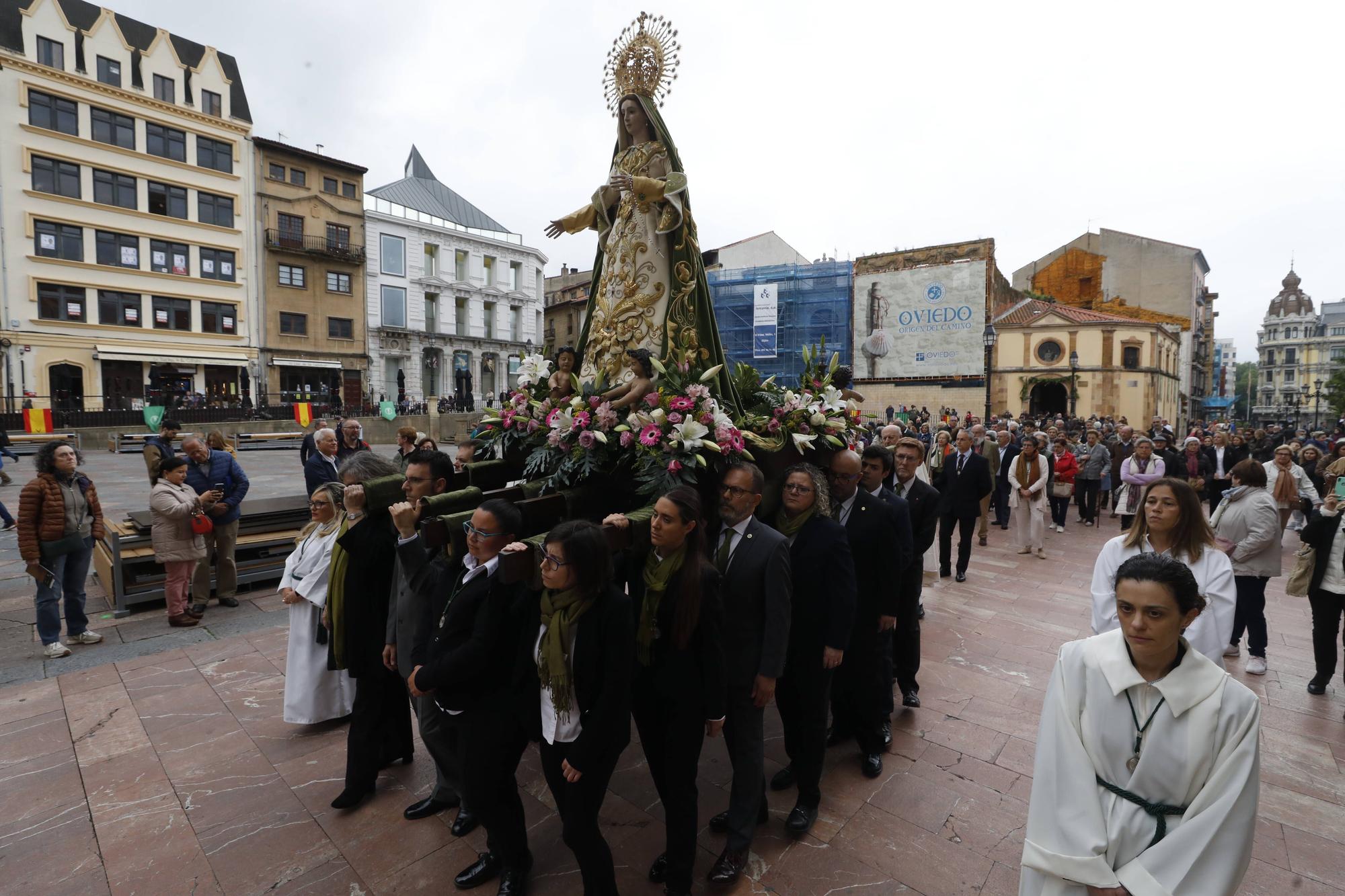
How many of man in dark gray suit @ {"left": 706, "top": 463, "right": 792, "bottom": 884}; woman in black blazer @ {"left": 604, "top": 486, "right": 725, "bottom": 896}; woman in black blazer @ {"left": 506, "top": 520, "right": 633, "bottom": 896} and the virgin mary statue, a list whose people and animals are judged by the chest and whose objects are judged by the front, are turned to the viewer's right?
0

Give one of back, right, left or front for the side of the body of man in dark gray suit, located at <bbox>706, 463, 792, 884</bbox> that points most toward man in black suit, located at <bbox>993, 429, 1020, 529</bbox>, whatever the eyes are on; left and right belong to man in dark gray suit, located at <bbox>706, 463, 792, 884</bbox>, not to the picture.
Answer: back

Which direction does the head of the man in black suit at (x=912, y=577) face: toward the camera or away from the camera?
toward the camera

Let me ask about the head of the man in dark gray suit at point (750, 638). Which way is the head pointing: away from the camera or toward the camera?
toward the camera

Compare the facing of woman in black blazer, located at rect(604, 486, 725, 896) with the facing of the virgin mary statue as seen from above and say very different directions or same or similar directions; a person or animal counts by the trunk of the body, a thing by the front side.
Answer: same or similar directions

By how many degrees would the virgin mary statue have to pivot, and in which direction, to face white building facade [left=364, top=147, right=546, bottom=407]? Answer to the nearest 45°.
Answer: approximately 135° to its right

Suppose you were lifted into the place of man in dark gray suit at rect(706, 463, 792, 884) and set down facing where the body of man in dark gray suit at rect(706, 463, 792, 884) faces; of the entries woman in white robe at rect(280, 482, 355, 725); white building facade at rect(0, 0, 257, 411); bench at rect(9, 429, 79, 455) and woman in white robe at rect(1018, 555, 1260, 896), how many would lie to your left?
1

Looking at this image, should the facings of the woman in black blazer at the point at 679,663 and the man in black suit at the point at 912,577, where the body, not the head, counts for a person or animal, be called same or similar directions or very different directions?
same or similar directions

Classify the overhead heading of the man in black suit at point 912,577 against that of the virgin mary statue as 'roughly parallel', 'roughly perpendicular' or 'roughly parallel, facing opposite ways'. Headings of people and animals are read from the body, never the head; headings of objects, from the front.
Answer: roughly parallel

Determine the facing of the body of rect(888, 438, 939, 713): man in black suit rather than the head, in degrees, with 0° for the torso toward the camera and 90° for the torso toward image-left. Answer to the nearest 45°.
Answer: approximately 45°

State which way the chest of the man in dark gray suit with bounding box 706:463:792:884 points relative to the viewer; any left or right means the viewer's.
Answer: facing the viewer and to the left of the viewer

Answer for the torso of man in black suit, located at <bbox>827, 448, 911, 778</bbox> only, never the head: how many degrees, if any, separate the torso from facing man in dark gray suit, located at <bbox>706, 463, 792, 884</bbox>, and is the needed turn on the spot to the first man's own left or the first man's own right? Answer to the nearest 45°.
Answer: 0° — they already face them

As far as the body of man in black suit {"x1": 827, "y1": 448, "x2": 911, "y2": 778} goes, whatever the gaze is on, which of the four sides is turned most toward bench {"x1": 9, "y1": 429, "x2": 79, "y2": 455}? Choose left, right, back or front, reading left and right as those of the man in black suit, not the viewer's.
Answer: right

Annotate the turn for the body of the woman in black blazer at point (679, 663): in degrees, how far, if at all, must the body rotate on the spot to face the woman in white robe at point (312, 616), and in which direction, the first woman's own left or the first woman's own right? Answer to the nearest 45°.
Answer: approximately 90° to the first woman's own right

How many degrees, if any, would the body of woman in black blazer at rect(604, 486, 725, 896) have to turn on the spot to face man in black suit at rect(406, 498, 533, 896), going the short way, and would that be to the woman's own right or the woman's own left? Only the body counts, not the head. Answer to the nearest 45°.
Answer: approximately 45° to the woman's own right
